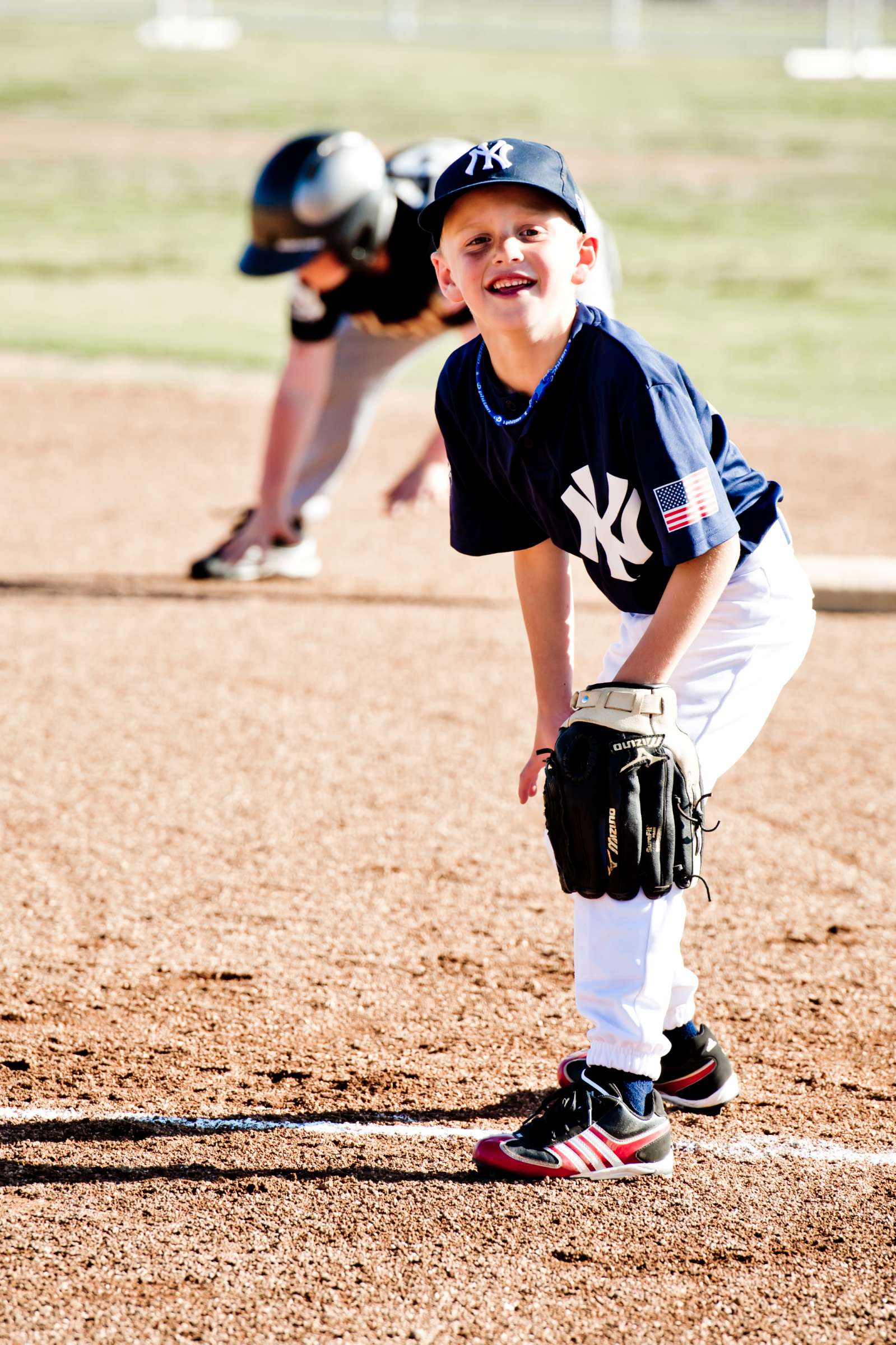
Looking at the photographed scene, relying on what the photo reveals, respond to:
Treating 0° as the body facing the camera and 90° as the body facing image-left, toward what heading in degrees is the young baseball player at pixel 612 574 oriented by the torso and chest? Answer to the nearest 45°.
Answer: approximately 45°

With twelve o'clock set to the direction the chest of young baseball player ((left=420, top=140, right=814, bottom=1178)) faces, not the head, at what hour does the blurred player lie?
The blurred player is roughly at 4 o'clock from the young baseball player.
